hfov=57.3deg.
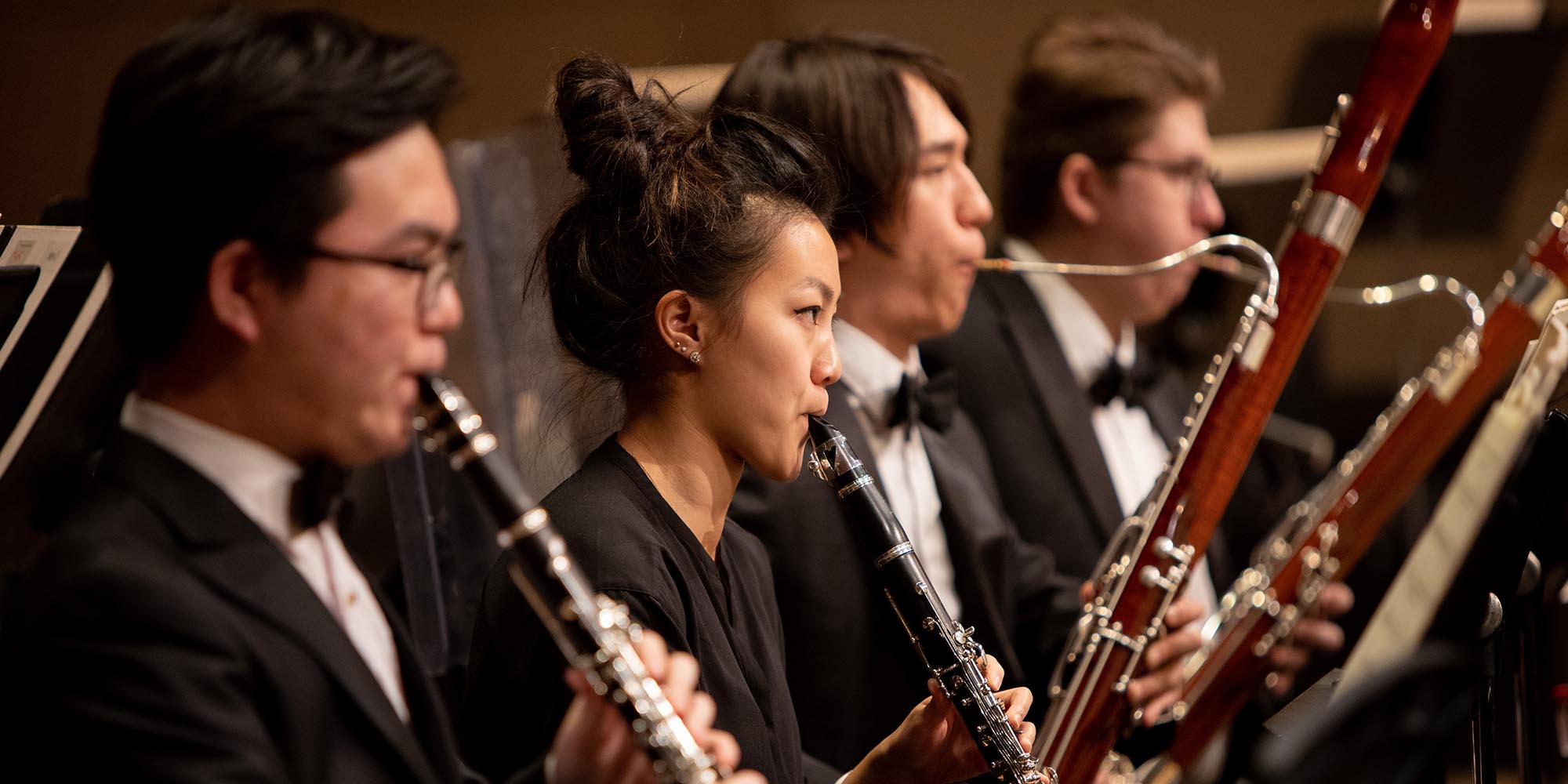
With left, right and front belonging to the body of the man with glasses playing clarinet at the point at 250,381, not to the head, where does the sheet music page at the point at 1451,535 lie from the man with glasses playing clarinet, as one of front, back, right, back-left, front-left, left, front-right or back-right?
front

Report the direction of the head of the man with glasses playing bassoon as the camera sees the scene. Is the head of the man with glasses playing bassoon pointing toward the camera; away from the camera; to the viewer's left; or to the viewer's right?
to the viewer's right

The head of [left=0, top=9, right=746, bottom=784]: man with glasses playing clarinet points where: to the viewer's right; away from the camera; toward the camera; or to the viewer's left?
to the viewer's right

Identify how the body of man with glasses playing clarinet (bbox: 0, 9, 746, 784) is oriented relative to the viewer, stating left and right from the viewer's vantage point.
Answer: facing to the right of the viewer

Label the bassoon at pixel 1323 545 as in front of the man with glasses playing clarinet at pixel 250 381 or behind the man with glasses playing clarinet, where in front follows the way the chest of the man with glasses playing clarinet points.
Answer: in front

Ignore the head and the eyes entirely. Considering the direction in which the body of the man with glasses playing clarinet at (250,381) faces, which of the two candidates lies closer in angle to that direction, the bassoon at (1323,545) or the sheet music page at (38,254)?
the bassoon

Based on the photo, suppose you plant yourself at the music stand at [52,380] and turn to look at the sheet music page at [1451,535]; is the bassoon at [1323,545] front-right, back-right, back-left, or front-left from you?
front-left
